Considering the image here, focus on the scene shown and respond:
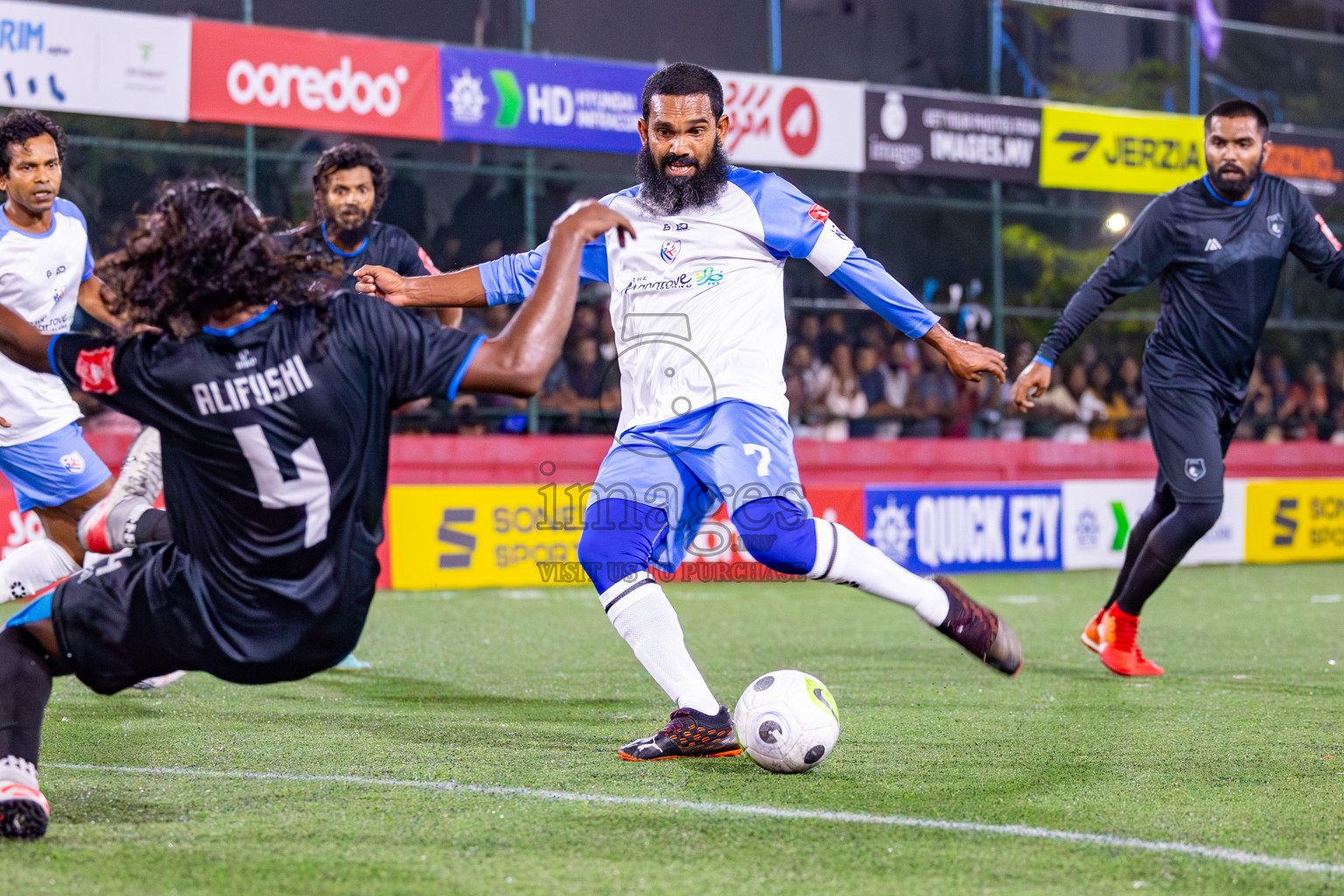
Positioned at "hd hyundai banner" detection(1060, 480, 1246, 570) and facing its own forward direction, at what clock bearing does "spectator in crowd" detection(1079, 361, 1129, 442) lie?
The spectator in crowd is roughly at 6 o'clock from the hd hyundai banner.

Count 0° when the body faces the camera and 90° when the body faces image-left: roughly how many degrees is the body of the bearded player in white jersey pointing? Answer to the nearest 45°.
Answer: approximately 0°

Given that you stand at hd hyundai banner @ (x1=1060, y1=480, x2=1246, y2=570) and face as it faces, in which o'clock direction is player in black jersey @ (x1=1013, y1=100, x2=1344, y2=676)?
The player in black jersey is roughly at 12 o'clock from the hd hyundai banner.

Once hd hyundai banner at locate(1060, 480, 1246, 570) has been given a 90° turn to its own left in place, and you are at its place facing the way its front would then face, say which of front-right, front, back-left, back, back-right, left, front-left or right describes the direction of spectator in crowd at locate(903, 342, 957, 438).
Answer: back-left

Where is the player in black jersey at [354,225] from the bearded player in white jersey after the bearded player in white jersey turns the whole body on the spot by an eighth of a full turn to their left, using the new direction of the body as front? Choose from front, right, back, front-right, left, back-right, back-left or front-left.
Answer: back

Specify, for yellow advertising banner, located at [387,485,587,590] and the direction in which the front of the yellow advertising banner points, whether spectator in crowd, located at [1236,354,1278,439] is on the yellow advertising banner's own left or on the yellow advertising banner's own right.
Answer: on the yellow advertising banner's own left

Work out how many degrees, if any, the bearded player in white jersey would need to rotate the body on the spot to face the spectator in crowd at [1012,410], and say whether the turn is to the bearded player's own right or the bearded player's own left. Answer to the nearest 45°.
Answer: approximately 180°
